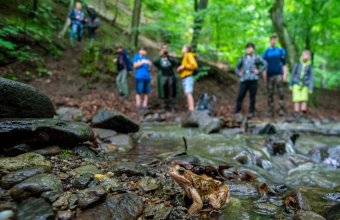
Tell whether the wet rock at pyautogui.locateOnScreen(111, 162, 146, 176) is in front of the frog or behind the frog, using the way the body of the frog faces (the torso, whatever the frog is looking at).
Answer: in front

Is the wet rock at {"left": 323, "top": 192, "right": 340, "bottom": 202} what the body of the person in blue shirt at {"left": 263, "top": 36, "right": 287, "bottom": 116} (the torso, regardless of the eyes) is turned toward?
yes

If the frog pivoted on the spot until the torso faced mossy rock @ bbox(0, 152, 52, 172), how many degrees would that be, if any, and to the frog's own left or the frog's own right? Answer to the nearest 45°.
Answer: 0° — it already faces it

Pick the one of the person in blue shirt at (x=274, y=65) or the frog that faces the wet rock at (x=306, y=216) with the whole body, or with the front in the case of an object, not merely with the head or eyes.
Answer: the person in blue shirt

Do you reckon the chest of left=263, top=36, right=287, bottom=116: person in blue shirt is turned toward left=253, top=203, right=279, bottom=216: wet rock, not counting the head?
yes

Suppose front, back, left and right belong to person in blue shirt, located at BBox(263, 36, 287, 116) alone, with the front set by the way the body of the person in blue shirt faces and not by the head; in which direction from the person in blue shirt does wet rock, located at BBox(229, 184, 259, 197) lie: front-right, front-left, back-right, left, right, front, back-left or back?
front

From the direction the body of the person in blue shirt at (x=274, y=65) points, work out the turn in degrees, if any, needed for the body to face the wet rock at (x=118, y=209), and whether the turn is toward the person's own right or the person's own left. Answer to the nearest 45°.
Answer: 0° — they already face it

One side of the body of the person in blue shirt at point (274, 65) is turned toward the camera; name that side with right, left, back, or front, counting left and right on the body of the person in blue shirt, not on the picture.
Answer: front

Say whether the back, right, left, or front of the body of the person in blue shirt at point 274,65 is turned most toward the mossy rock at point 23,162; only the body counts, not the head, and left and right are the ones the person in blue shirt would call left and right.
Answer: front

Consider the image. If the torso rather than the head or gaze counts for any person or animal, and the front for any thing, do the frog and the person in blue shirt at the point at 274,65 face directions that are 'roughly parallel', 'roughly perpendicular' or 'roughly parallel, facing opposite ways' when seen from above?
roughly perpendicular

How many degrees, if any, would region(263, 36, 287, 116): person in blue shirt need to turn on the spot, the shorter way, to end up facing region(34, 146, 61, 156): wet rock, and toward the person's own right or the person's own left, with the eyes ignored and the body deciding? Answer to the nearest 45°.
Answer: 0° — they already face it

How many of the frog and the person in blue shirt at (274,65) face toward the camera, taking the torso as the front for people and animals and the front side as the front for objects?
1

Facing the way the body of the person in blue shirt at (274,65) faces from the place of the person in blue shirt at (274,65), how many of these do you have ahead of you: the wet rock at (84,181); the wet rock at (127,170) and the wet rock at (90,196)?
3
